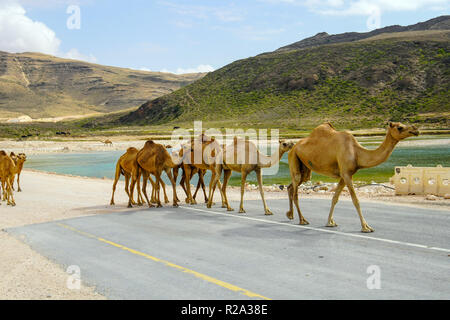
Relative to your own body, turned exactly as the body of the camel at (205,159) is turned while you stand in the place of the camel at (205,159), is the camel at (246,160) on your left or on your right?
on your right

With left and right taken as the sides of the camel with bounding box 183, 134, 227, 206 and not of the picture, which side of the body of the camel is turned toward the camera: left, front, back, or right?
right

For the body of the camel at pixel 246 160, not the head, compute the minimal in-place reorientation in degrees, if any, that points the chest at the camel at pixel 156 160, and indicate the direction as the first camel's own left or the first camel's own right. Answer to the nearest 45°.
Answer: approximately 135° to the first camel's own left

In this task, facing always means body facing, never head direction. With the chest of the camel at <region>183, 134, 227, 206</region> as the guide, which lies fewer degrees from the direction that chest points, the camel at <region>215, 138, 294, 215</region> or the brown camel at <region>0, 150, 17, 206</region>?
the camel

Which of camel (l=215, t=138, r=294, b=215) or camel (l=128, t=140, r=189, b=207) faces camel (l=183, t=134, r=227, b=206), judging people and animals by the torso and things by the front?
camel (l=128, t=140, r=189, b=207)

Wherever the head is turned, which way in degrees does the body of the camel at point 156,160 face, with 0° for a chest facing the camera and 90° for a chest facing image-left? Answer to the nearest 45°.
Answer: approximately 270°

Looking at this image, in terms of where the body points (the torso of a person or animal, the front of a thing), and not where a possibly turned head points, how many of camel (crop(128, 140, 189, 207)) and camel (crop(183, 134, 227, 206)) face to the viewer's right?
2

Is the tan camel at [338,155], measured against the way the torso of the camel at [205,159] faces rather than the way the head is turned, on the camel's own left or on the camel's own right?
on the camel's own right

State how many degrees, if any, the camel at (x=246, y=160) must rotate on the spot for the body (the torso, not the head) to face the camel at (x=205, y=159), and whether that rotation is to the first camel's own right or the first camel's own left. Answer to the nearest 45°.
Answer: approximately 135° to the first camel's own left

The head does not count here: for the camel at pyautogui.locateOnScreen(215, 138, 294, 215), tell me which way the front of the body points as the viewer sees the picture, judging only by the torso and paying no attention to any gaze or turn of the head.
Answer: to the viewer's right
